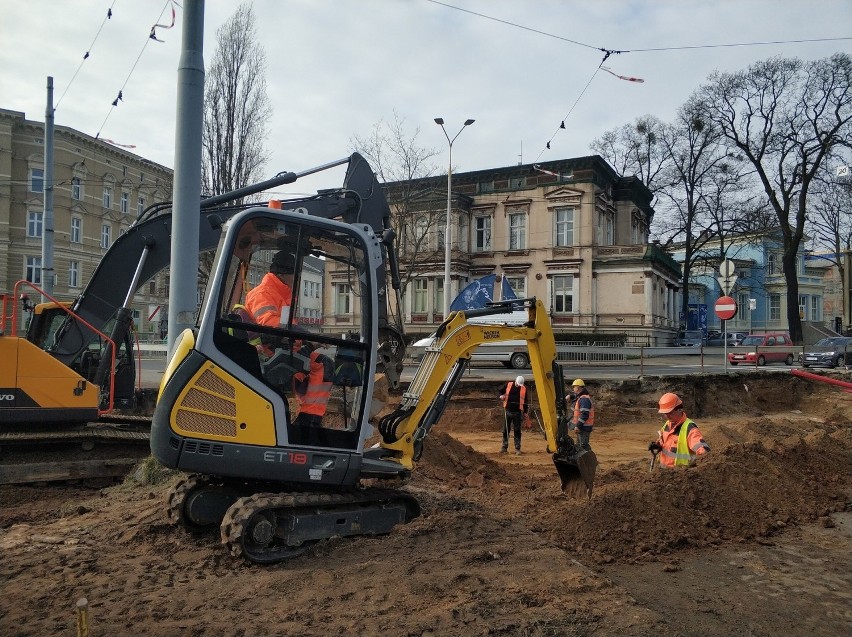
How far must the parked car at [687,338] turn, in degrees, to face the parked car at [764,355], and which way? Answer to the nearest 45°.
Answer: approximately 45° to its left

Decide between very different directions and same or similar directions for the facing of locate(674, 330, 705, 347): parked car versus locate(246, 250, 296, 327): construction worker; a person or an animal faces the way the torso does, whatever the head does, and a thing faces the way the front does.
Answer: very different directions

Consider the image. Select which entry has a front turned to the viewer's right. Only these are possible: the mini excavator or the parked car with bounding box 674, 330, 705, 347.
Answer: the mini excavator

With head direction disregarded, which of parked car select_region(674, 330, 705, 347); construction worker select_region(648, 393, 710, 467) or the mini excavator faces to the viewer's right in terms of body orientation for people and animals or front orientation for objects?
the mini excavator

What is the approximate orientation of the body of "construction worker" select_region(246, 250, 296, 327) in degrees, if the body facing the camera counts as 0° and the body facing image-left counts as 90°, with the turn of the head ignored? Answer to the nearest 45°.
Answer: approximately 270°

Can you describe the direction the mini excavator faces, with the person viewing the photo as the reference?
facing to the right of the viewer

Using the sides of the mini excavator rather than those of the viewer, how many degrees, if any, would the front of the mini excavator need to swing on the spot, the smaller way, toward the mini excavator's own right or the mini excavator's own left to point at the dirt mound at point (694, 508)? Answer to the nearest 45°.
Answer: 0° — it already faces it

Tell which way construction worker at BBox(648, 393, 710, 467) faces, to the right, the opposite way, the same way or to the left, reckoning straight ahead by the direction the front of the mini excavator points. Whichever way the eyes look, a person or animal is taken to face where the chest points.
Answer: the opposite way

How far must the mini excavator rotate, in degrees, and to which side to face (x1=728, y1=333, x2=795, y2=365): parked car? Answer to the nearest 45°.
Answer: approximately 45° to its left

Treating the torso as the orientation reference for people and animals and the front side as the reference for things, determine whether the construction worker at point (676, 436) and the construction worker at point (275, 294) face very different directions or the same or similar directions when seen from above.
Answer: very different directions
